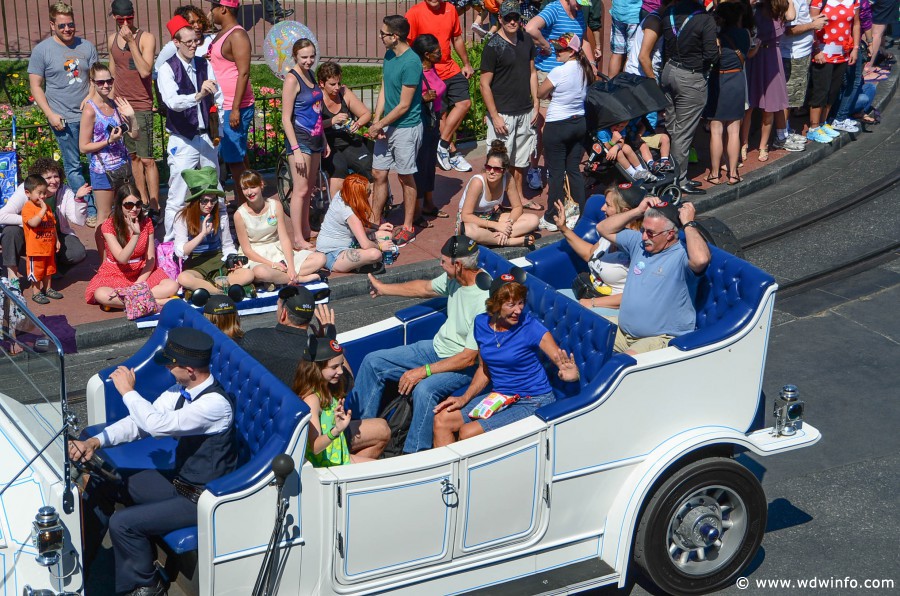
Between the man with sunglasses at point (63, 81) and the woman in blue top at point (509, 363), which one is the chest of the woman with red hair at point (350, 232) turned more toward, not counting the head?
the woman in blue top

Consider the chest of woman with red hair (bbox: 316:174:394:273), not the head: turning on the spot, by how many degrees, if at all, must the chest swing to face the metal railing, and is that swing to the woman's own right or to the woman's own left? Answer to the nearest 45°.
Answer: approximately 90° to the woman's own left

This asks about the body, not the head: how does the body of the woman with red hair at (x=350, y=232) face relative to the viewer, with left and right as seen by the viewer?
facing to the right of the viewer

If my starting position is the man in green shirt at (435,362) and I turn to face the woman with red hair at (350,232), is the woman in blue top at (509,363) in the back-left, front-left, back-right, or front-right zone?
back-right

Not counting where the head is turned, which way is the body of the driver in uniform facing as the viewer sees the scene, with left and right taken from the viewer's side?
facing to the left of the viewer

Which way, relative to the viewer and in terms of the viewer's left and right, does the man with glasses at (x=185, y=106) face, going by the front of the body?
facing the viewer and to the right of the viewer

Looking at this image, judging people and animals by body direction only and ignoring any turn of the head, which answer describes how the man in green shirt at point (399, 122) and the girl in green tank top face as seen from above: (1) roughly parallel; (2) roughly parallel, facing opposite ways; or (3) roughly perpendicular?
roughly perpendicular

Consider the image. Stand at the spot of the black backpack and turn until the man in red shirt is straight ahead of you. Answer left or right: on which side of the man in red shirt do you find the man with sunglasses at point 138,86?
left

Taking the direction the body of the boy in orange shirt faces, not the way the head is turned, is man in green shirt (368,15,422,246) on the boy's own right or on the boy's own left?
on the boy's own left

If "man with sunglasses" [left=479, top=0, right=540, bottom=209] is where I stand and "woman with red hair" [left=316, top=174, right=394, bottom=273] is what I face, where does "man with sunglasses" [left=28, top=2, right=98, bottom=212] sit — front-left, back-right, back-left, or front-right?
front-right

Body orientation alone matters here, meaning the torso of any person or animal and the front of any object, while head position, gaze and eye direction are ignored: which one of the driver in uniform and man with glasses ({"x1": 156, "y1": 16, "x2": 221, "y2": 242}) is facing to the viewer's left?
the driver in uniform

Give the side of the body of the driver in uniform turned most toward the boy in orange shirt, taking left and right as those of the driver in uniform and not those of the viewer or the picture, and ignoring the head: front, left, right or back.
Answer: right

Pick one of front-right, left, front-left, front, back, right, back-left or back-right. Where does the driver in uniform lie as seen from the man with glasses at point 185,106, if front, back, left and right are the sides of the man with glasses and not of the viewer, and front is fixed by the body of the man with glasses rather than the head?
front-right

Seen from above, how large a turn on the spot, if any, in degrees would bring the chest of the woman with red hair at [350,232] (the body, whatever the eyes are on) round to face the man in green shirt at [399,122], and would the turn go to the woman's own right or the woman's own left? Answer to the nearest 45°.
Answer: approximately 45° to the woman's own left

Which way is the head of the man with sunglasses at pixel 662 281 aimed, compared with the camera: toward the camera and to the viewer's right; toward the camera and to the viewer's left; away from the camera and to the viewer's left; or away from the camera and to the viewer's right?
toward the camera and to the viewer's left

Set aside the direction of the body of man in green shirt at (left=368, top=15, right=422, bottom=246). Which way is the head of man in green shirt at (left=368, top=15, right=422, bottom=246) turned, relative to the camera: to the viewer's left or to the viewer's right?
to the viewer's left

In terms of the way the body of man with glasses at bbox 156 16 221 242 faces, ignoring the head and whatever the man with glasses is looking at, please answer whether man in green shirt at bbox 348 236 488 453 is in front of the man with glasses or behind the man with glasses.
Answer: in front

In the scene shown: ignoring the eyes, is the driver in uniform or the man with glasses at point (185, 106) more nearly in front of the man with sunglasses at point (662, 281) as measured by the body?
the driver in uniform

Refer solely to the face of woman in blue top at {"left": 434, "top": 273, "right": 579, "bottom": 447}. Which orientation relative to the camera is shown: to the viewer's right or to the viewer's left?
to the viewer's right
